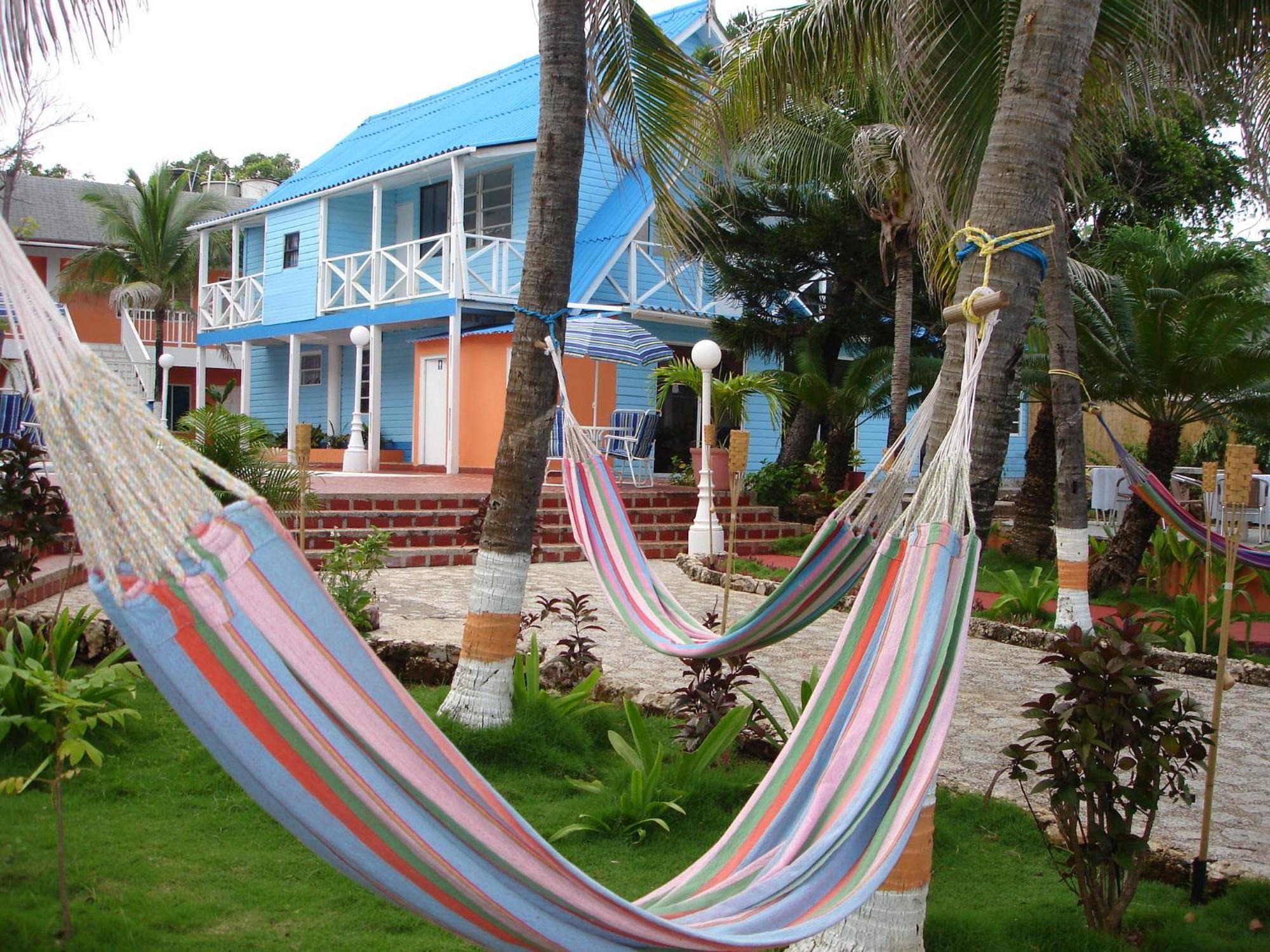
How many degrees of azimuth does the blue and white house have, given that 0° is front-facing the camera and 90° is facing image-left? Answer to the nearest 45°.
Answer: approximately 45°

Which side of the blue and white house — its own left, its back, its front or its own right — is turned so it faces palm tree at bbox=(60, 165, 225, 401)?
right

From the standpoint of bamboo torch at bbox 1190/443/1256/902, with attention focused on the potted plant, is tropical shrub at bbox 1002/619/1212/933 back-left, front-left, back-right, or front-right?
back-left

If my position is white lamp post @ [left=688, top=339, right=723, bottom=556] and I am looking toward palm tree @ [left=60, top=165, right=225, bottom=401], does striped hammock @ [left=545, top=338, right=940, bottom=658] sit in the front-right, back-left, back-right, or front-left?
back-left

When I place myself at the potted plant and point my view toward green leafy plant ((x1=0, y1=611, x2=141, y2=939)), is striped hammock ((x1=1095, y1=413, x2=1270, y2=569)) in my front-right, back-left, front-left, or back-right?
front-left

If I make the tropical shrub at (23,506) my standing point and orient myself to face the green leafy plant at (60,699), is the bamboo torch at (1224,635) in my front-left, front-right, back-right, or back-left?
front-left

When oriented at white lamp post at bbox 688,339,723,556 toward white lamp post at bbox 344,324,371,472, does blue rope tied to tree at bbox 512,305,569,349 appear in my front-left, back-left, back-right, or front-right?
back-left

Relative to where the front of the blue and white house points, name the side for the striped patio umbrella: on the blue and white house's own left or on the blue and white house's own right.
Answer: on the blue and white house's own left

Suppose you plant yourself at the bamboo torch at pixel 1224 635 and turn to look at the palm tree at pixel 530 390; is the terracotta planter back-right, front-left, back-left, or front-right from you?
front-right

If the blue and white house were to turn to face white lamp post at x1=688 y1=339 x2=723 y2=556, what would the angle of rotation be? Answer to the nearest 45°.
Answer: approximately 90° to its left

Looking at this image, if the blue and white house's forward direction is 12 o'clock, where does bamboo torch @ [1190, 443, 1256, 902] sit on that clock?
The bamboo torch is roughly at 10 o'clock from the blue and white house.

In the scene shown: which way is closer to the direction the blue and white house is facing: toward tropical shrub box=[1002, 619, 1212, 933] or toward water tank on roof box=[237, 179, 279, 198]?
the tropical shrub

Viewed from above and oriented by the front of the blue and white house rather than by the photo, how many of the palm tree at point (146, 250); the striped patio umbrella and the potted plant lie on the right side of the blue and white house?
1
